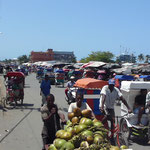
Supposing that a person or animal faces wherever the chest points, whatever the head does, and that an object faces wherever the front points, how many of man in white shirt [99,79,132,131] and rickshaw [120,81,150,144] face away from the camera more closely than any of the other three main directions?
0

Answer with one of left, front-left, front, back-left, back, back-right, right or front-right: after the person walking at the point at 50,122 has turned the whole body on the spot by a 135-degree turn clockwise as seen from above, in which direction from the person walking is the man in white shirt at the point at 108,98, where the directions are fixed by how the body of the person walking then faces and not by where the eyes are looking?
back-right

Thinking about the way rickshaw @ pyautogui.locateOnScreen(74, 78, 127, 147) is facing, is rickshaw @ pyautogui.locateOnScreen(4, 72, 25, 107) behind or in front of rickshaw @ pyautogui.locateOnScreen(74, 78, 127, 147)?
behind

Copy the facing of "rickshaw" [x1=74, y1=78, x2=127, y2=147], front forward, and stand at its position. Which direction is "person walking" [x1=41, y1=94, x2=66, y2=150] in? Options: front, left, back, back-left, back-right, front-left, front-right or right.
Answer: front-right

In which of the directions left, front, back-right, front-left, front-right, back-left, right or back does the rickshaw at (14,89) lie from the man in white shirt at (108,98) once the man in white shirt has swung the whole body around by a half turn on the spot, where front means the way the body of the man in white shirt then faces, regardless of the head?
front-left

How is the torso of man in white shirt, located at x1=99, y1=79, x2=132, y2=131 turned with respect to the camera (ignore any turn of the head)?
toward the camera

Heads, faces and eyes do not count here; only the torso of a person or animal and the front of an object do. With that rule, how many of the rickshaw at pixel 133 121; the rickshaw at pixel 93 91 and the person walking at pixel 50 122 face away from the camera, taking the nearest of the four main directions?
0

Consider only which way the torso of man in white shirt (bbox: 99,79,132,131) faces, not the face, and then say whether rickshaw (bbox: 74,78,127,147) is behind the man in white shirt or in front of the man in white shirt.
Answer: behind
